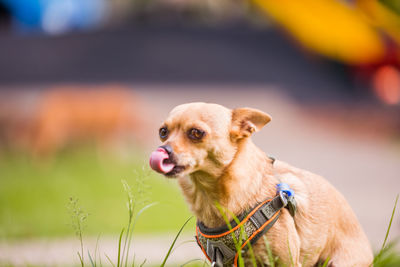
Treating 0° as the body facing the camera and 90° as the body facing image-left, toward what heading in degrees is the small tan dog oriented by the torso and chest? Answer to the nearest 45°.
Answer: approximately 45°

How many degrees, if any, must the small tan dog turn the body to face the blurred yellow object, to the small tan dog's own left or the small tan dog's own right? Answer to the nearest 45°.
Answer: approximately 180°

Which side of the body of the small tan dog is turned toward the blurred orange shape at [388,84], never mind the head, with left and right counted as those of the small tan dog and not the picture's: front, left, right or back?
back
